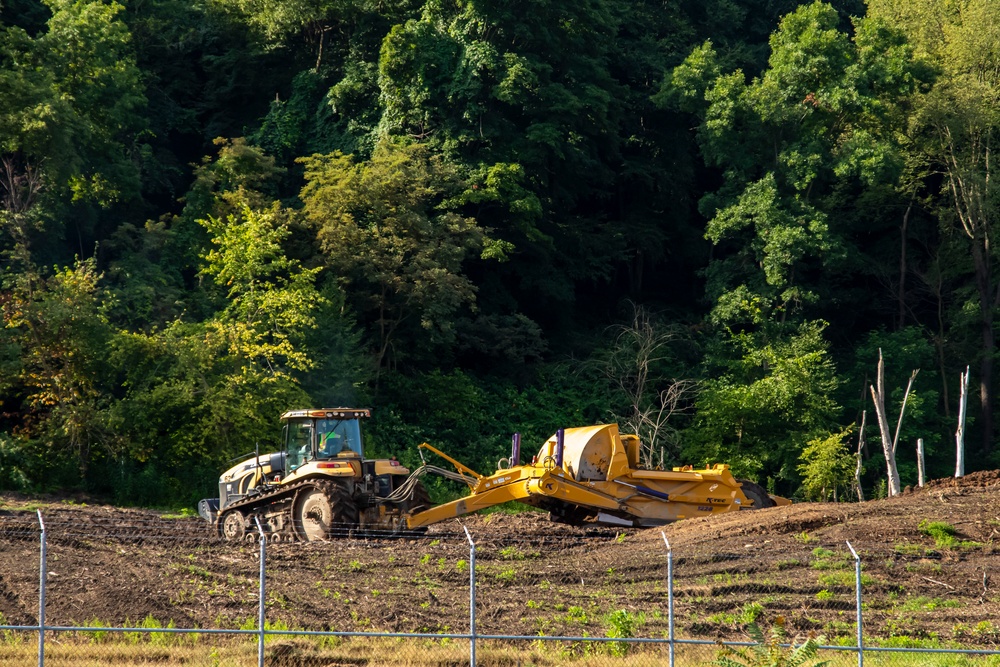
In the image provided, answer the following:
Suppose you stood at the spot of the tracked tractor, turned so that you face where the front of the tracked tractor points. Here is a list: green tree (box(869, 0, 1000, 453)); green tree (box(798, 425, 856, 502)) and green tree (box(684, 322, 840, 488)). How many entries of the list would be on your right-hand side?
3

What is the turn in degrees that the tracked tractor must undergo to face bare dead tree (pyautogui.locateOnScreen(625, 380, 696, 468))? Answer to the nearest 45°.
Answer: approximately 90° to its right

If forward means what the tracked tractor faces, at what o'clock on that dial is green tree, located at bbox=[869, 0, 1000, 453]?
The green tree is roughly at 3 o'clock from the tracked tractor.

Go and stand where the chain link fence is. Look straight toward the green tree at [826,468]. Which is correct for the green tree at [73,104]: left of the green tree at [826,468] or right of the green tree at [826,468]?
left

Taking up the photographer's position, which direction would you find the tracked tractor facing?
facing away from the viewer and to the left of the viewer

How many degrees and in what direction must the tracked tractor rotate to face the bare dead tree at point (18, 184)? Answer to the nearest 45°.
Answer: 0° — it already faces it

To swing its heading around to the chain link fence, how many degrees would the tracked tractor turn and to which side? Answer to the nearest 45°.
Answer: approximately 135° to its left

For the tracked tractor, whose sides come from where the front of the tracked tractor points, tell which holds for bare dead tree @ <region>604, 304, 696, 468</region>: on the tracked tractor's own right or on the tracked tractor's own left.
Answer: on the tracked tractor's own right

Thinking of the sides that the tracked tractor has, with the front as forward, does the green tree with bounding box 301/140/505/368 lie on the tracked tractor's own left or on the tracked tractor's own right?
on the tracked tractor's own right

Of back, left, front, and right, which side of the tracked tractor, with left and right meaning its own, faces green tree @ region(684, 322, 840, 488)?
right

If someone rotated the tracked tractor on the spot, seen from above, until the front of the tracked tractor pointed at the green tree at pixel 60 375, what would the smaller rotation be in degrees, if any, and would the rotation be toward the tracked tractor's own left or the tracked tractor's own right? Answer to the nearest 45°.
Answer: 0° — it already faces it
